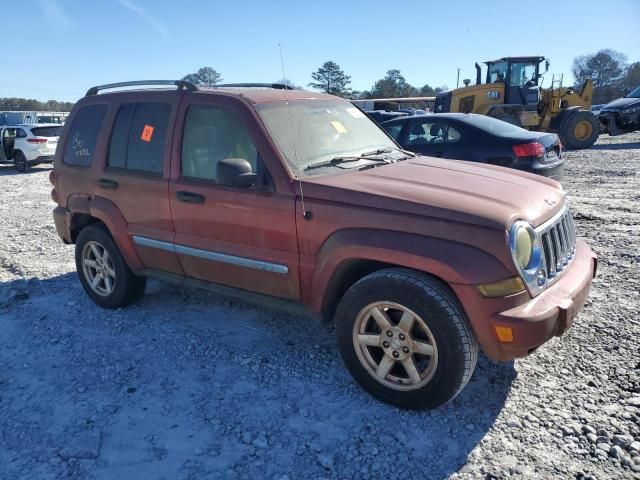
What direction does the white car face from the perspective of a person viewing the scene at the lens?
facing away from the viewer and to the left of the viewer

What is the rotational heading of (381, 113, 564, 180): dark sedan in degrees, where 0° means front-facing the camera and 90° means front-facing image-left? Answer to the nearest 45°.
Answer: approximately 135°

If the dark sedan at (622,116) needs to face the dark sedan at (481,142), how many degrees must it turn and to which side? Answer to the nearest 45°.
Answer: approximately 45° to its left

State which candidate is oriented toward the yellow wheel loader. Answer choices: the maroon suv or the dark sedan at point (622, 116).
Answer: the dark sedan

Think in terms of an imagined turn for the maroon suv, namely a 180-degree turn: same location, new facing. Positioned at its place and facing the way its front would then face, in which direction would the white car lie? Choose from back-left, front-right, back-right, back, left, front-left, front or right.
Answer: front

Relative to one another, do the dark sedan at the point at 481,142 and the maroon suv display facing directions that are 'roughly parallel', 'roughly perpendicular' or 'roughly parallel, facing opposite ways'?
roughly parallel, facing opposite ways

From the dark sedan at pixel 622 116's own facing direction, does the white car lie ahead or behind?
ahead

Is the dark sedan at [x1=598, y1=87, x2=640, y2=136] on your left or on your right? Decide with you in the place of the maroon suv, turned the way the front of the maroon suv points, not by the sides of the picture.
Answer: on your left

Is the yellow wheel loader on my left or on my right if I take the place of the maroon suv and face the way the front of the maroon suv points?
on my left

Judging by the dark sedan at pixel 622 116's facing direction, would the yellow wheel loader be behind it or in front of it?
in front

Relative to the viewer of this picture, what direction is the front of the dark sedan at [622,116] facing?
facing the viewer and to the left of the viewer

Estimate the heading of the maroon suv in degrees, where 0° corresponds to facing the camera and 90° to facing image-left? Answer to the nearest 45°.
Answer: approximately 315°
